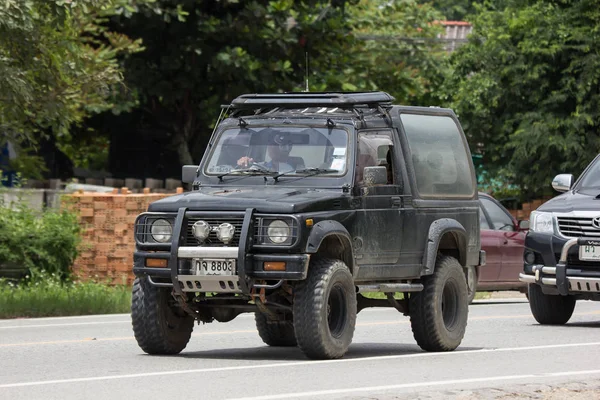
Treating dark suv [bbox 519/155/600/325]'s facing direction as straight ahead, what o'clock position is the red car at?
The red car is roughly at 4 o'clock from the dark suv.

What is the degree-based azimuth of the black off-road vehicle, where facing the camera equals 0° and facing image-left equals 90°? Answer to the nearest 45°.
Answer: approximately 45°

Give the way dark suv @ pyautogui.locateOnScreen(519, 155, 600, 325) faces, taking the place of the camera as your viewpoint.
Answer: facing the viewer and to the left of the viewer

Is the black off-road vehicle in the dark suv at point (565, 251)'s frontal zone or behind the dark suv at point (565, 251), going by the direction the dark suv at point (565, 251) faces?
frontal zone
